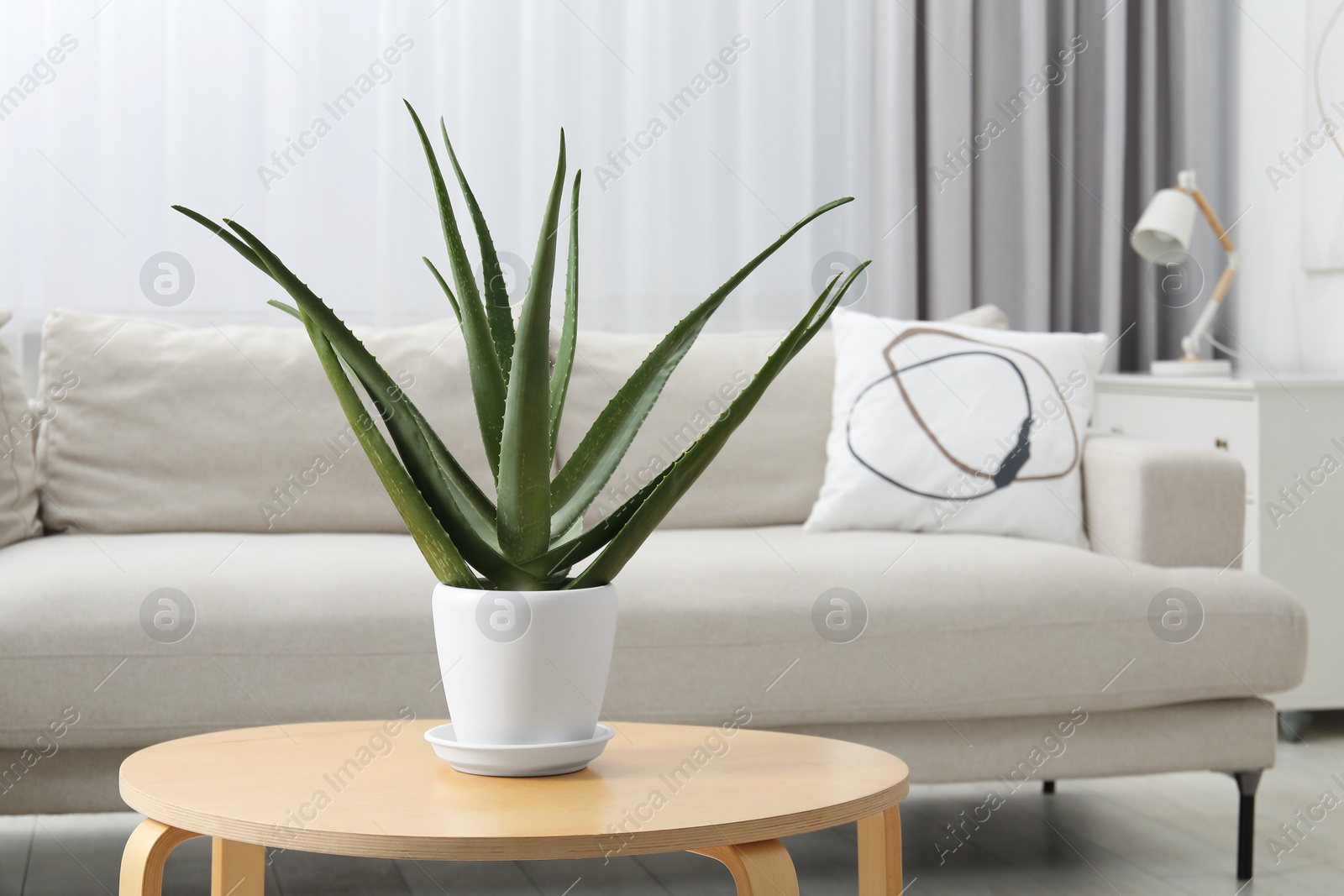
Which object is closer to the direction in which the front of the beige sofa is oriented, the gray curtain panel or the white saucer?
the white saucer

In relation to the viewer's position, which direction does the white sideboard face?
facing the viewer and to the left of the viewer

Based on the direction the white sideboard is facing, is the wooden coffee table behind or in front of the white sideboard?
in front

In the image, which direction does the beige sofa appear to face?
toward the camera

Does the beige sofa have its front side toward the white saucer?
yes

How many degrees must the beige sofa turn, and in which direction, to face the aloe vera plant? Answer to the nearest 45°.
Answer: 0° — it already faces it

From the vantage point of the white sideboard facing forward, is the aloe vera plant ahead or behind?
ahead

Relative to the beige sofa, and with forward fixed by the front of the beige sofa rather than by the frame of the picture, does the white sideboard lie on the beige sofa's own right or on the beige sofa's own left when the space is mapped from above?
on the beige sofa's own left

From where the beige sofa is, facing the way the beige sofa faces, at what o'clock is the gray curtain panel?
The gray curtain panel is roughly at 7 o'clock from the beige sofa.

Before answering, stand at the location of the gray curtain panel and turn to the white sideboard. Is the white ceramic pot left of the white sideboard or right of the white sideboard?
right

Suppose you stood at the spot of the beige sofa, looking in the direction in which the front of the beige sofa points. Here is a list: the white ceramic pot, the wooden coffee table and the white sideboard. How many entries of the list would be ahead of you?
2

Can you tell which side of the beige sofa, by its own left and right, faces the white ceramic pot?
front

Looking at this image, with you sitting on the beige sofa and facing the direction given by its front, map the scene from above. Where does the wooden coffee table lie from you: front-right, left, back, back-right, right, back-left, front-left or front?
front

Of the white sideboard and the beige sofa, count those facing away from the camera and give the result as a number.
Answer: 0
